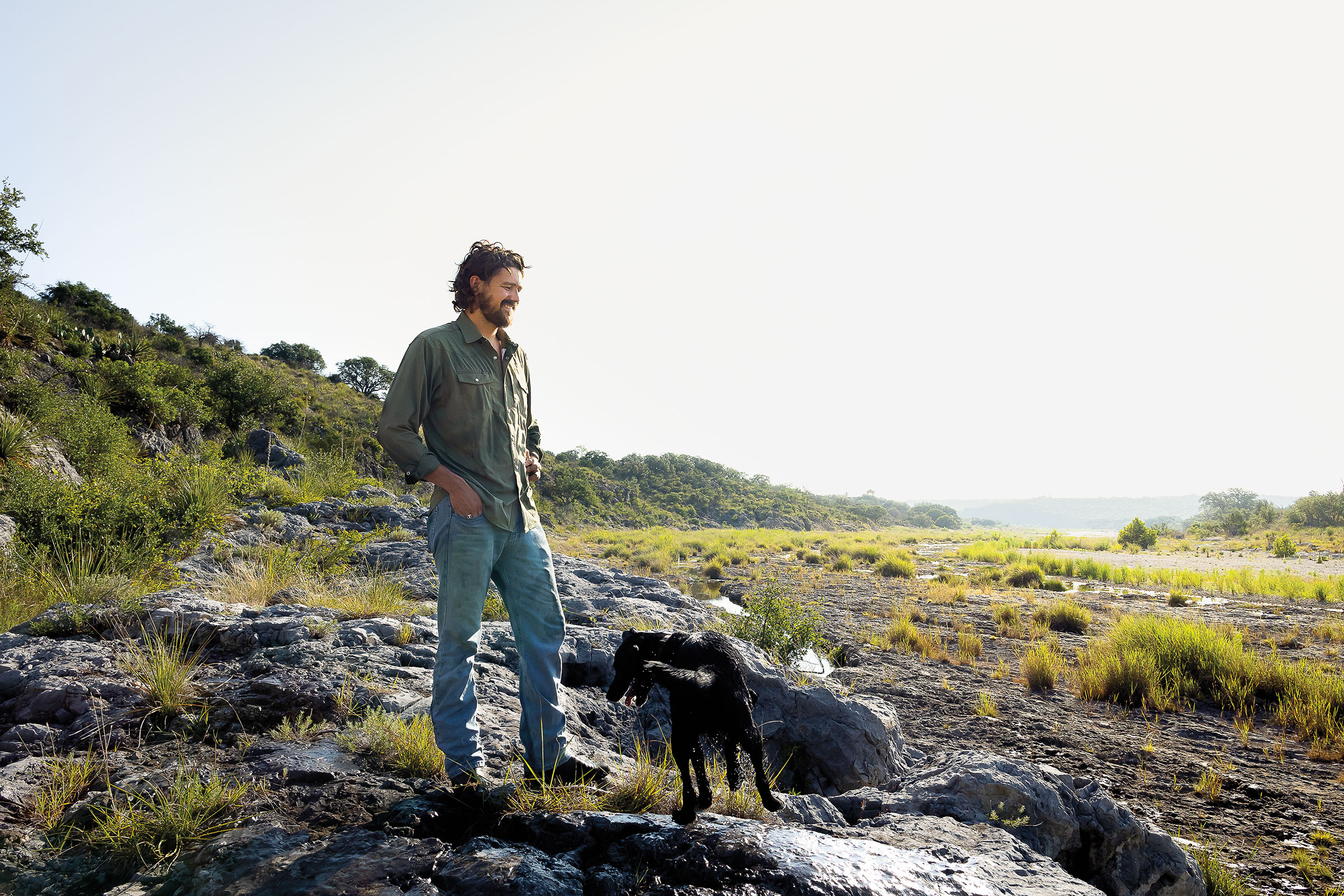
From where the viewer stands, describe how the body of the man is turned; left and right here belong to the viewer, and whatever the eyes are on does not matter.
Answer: facing the viewer and to the right of the viewer

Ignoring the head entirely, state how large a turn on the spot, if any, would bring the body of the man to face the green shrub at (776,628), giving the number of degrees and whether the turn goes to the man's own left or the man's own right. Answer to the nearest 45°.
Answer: approximately 90° to the man's own left

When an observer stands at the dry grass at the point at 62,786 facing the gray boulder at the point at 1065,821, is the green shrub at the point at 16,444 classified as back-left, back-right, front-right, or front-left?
back-left

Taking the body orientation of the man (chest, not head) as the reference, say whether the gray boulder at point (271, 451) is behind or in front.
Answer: behind

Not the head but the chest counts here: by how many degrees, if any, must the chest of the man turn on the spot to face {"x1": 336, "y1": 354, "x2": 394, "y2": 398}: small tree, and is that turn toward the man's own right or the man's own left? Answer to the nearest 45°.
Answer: approximately 135° to the man's own left
